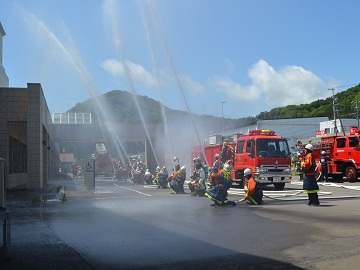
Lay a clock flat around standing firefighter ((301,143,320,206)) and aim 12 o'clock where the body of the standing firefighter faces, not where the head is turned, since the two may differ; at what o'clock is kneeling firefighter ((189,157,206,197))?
The kneeling firefighter is roughly at 1 o'clock from the standing firefighter.

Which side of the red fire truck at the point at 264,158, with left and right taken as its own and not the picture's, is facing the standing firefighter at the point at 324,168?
left

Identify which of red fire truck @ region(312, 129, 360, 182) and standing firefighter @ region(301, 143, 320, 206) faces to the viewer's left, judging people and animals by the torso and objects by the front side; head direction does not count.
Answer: the standing firefighter

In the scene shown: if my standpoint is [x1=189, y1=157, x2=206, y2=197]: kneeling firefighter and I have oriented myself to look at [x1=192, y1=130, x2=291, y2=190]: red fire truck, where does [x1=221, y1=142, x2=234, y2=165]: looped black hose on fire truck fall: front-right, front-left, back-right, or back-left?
front-left

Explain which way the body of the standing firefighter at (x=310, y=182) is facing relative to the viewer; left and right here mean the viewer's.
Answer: facing to the left of the viewer

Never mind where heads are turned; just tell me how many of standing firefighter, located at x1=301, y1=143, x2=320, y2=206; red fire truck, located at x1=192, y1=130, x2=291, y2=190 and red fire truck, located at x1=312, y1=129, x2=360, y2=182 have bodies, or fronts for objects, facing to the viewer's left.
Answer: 1

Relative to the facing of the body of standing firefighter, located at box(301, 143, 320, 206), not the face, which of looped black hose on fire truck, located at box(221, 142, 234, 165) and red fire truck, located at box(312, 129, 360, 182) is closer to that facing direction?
the looped black hose on fire truck

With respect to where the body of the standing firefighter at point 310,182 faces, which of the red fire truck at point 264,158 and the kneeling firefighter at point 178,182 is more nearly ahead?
the kneeling firefighter

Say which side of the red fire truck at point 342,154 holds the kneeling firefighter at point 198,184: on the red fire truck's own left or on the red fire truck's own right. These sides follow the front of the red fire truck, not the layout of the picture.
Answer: on the red fire truck's own right

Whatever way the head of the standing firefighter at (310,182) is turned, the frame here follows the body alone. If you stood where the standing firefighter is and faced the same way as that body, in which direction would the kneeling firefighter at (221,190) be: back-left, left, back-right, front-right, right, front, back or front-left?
front

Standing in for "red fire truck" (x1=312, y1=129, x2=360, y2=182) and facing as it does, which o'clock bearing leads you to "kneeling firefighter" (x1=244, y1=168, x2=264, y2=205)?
The kneeling firefighter is roughly at 2 o'clock from the red fire truck.

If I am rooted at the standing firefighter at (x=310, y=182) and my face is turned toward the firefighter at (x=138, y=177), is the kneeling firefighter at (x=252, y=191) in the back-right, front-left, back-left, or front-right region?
front-left

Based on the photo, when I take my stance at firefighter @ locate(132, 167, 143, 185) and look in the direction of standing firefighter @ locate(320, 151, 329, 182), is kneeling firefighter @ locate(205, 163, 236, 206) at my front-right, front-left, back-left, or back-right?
front-right

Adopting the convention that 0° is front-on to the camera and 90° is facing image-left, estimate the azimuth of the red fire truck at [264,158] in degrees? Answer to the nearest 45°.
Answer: approximately 315°

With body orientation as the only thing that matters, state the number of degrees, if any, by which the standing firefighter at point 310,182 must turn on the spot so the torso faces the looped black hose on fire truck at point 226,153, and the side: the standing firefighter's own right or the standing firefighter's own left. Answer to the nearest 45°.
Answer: approximately 45° to the standing firefighter's own right

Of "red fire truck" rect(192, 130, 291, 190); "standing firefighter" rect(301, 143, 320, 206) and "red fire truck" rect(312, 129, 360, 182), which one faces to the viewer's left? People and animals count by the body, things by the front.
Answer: the standing firefighter

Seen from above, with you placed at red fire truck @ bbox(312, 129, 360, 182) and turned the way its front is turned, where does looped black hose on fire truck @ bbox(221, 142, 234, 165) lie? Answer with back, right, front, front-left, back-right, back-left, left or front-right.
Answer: right

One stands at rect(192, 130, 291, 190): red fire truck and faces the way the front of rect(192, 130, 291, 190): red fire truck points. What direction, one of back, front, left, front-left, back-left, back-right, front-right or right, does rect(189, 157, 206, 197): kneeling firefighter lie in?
right
